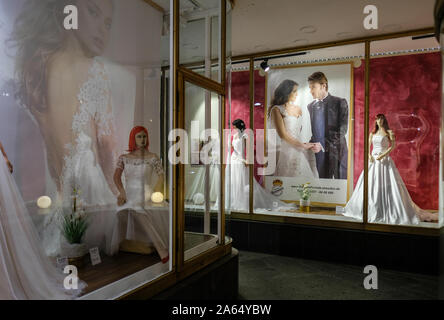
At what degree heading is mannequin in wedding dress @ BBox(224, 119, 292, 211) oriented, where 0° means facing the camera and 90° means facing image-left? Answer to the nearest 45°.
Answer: approximately 45°

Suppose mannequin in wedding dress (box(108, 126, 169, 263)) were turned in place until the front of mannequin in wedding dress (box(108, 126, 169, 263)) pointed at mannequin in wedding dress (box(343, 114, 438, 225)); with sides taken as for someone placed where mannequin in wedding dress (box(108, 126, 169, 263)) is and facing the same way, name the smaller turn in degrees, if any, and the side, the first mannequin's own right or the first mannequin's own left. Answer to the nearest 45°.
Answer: approximately 135° to the first mannequin's own left

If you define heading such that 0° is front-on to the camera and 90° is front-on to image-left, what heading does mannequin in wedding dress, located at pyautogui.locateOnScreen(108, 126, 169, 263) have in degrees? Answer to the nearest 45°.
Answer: approximately 0°

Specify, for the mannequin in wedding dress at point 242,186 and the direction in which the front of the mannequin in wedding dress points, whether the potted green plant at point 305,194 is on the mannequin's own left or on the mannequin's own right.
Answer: on the mannequin's own left

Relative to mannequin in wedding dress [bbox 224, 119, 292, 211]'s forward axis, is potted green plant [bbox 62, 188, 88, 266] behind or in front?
in front
